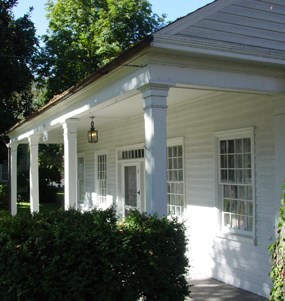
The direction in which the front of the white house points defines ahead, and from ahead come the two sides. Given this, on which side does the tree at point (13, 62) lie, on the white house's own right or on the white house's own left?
on the white house's own right

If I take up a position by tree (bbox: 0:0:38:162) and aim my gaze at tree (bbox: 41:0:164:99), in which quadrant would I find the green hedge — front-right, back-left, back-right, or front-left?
back-right

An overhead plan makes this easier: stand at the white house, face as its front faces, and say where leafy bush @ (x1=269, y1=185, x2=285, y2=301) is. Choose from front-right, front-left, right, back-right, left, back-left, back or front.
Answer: front-left

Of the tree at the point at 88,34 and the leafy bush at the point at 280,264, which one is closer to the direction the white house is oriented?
the leafy bush

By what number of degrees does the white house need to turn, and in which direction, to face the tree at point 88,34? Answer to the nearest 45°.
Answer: approximately 135° to its right

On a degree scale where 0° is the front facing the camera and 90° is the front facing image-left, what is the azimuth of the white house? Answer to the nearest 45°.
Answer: approximately 45°
